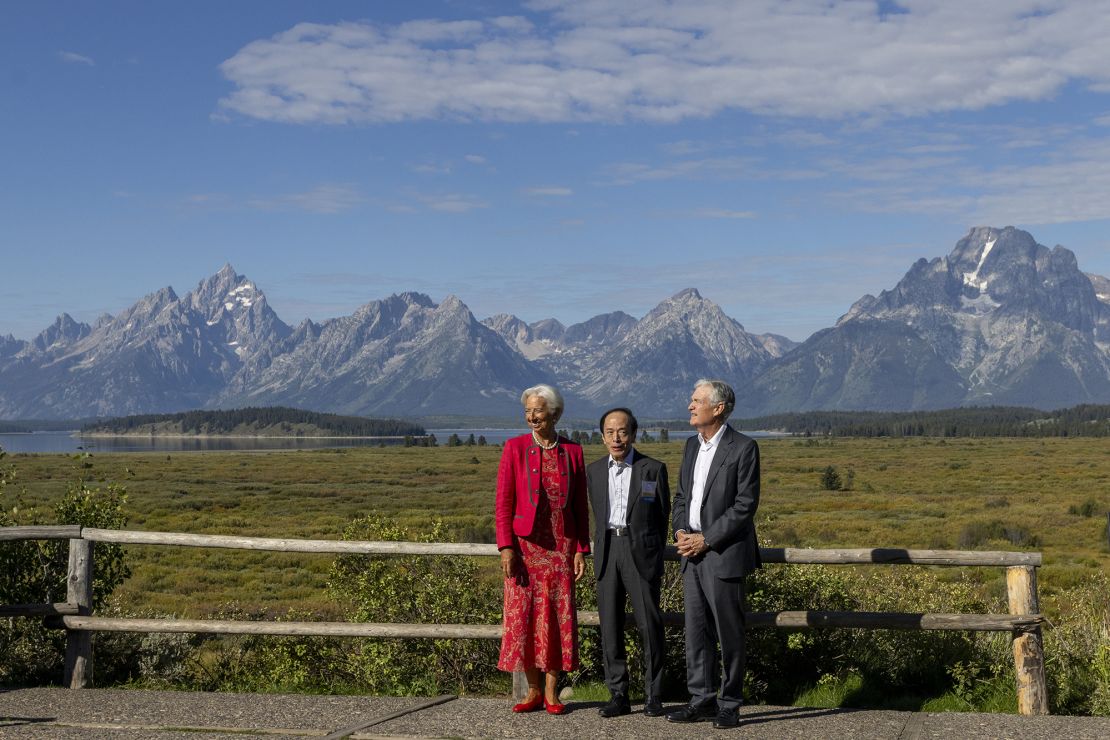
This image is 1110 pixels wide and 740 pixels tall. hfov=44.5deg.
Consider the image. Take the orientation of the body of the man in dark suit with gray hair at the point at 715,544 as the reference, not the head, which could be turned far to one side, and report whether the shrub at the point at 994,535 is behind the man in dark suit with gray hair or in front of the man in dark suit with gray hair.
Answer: behind

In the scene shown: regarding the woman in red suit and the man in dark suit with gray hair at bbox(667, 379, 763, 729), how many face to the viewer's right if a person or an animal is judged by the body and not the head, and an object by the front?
0

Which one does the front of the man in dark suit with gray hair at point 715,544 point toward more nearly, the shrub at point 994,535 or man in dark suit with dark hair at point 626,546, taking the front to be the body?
the man in dark suit with dark hair

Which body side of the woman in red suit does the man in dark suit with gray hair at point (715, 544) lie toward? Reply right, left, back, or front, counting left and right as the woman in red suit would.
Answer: left

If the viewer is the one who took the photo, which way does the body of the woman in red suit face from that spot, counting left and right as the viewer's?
facing the viewer

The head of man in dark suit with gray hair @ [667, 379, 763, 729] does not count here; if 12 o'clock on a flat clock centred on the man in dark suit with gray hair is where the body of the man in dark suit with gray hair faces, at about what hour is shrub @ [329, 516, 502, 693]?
The shrub is roughly at 3 o'clock from the man in dark suit with gray hair.

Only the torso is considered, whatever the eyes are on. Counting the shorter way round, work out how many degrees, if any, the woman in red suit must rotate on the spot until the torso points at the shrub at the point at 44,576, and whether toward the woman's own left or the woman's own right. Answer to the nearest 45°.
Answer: approximately 135° to the woman's own right

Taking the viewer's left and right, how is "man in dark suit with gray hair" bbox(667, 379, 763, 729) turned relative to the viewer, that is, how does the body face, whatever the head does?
facing the viewer and to the left of the viewer

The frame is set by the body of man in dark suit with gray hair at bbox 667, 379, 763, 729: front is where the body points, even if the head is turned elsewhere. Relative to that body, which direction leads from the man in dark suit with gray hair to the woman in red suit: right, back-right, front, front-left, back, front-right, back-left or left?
front-right

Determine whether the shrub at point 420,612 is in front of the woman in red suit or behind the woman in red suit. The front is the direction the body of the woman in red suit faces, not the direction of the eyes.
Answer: behind

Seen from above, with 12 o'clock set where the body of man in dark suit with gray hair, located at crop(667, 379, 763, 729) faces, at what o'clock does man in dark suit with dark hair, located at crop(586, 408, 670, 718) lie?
man in dark suit with dark hair, located at crop(586, 408, 670, 718) is roughly at 2 o'clock from man in dark suit with gray hair, located at crop(667, 379, 763, 729).
